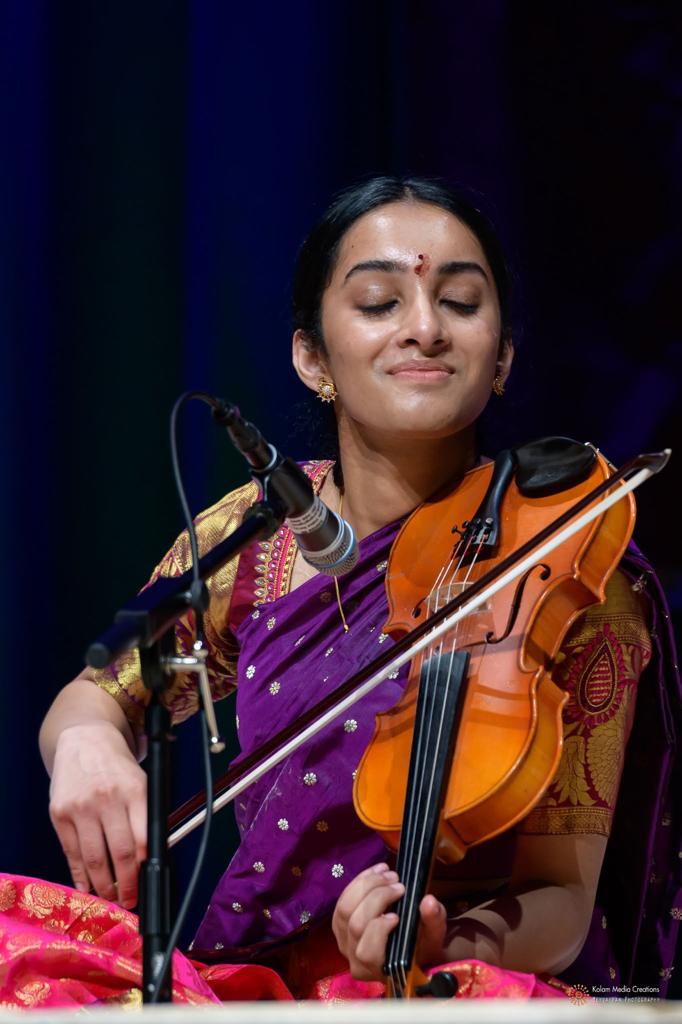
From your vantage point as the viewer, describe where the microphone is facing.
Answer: facing to the right of the viewer

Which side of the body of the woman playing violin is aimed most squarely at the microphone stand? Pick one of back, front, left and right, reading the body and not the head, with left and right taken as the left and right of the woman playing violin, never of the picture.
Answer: front

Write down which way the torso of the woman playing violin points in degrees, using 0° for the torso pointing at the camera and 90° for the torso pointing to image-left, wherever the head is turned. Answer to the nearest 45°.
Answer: approximately 0°

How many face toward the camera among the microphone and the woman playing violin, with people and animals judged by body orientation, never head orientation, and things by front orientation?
1
